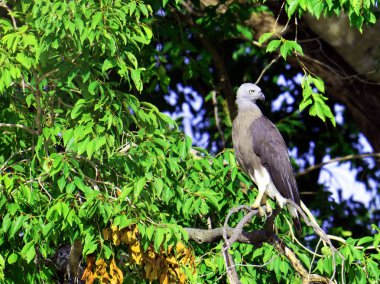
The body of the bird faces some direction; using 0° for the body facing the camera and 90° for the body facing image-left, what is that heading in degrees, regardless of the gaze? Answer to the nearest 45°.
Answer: approximately 45°
